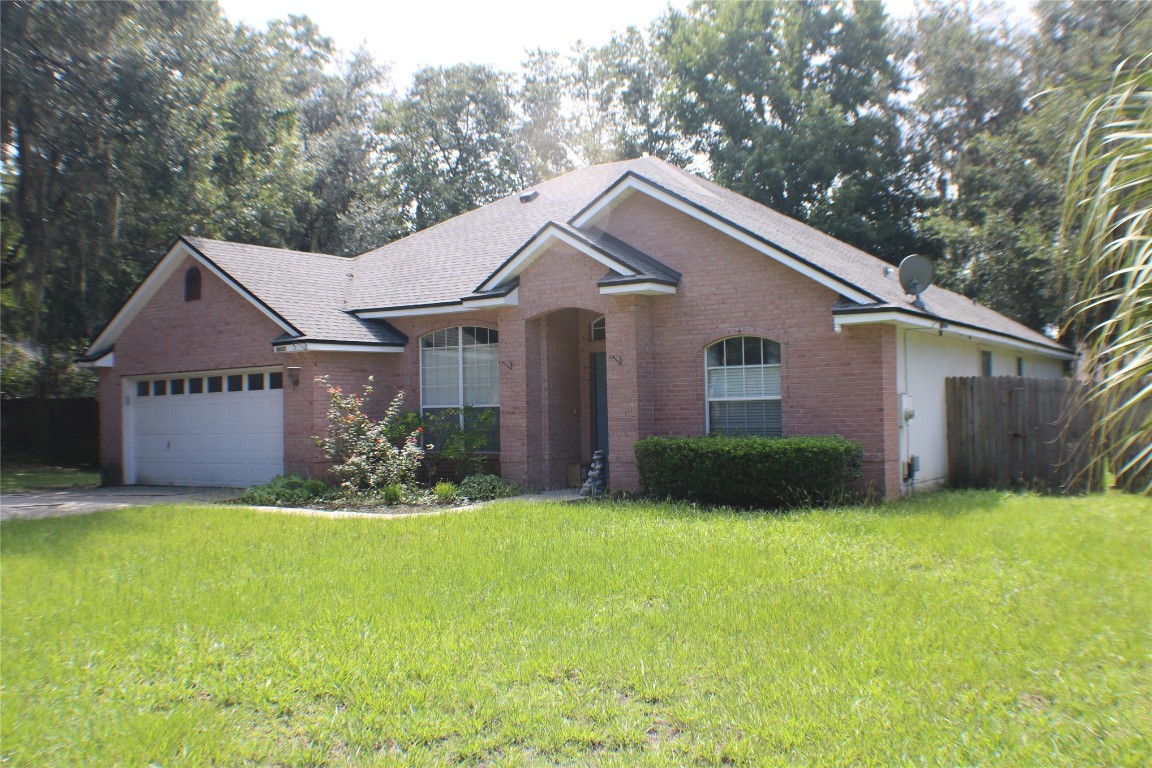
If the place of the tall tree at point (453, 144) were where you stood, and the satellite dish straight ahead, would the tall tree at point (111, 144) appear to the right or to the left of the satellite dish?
right

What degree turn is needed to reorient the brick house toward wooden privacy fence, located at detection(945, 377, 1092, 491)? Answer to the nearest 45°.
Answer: approximately 135° to its left

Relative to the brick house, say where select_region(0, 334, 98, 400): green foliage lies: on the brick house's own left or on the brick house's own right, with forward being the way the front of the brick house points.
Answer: on the brick house's own right

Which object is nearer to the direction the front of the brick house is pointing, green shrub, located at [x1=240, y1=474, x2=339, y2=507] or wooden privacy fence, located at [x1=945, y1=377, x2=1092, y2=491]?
the green shrub

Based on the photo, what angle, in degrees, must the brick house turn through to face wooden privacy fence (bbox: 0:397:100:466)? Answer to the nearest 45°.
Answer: approximately 90° to its right

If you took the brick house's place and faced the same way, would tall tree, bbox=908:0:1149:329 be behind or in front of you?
behind

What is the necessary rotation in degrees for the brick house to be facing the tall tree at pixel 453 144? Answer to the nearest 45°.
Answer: approximately 135° to its right

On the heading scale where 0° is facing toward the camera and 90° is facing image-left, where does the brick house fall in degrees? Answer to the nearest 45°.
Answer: approximately 45°

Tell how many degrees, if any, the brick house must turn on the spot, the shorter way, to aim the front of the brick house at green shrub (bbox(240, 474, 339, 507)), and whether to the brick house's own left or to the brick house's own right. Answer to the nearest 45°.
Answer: approximately 45° to the brick house's own right

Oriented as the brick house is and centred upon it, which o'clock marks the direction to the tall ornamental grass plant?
The tall ornamental grass plant is roughly at 10 o'clock from the brick house.
